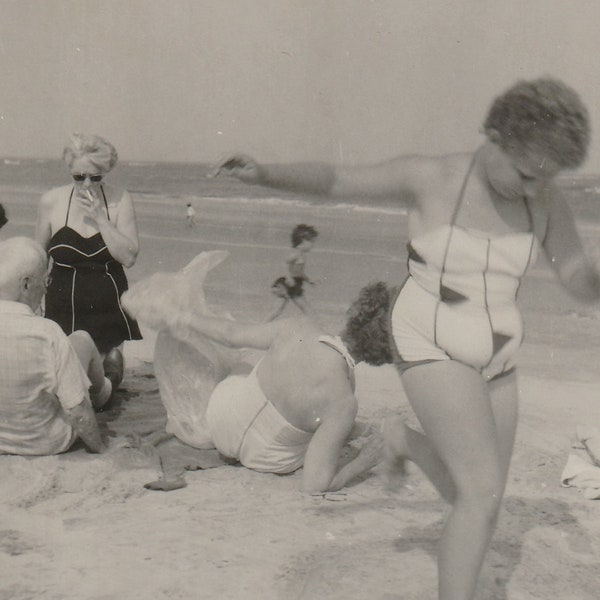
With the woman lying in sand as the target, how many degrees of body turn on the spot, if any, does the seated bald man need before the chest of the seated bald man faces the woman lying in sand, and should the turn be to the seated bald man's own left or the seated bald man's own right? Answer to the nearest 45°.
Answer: approximately 45° to the seated bald man's own right

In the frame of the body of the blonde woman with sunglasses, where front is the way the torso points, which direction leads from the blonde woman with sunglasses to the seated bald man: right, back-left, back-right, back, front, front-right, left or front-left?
front

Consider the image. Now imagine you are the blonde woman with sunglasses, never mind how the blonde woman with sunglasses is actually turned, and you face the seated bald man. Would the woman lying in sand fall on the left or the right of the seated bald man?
left

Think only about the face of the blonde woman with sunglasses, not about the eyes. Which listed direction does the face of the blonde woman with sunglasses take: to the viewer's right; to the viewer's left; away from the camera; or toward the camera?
toward the camera

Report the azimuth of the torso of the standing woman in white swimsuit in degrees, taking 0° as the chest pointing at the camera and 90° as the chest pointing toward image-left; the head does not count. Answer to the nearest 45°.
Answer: approximately 315°

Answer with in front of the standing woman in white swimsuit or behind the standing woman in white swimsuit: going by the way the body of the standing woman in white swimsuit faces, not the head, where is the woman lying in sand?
behind

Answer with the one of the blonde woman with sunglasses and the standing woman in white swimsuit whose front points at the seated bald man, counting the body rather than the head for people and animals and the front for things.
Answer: the blonde woman with sunglasses

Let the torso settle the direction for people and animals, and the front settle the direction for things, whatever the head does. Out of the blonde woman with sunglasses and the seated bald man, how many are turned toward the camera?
1

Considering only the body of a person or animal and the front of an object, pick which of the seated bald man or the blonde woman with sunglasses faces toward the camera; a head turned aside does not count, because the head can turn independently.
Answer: the blonde woman with sunglasses

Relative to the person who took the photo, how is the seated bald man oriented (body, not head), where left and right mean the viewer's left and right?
facing away from the viewer and to the right of the viewer

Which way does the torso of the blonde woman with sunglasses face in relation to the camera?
toward the camera

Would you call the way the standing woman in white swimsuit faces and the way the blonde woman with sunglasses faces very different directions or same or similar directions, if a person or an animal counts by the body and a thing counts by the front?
same or similar directions

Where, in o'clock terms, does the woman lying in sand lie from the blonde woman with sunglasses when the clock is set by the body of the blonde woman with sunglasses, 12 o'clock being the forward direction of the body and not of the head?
The woman lying in sand is roughly at 11 o'clock from the blonde woman with sunglasses.

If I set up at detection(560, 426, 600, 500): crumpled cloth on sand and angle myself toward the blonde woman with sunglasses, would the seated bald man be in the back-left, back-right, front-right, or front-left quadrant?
front-left
